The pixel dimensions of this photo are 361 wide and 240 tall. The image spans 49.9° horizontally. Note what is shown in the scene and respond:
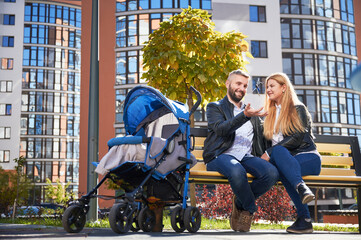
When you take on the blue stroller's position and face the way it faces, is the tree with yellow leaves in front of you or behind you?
behind

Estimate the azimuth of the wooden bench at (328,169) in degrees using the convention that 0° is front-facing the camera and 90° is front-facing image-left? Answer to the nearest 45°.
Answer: approximately 0°

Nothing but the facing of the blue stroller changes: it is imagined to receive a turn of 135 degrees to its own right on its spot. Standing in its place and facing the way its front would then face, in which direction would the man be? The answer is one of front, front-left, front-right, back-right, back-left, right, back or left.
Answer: right

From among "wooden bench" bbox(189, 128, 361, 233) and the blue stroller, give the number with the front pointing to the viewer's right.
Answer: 0

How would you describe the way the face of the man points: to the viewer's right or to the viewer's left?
to the viewer's right

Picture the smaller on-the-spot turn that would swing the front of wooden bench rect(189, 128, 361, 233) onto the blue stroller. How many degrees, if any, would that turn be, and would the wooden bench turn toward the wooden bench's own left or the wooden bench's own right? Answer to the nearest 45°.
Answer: approximately 45° to the wooden bench's own right

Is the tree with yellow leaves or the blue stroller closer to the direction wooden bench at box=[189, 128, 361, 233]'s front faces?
the blue stroller
